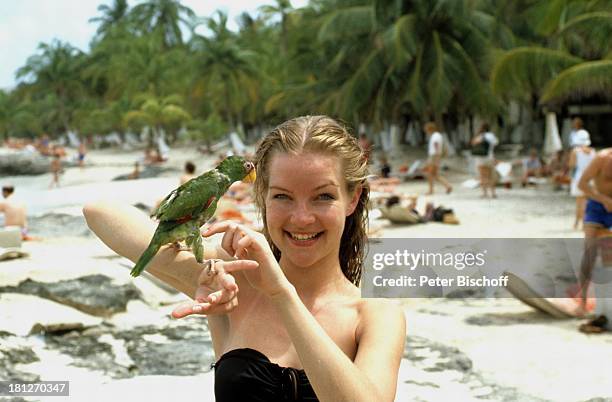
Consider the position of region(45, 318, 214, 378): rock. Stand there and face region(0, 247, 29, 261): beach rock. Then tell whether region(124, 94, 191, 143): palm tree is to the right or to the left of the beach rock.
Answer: right

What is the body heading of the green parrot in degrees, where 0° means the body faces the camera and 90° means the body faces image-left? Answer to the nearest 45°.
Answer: approximately 270°

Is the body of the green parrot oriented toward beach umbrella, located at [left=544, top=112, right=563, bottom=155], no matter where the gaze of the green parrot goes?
no

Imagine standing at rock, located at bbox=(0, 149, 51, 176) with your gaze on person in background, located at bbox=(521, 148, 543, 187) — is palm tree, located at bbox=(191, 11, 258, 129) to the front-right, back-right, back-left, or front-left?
front-left

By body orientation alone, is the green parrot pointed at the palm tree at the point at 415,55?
no

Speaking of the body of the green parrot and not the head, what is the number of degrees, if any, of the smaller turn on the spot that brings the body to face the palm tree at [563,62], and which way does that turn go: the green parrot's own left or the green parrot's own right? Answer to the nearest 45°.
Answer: approximately 45° to the green parrot's own left

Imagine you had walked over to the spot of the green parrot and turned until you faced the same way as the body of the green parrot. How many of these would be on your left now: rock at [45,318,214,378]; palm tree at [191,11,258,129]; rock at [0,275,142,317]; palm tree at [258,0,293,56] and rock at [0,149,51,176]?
5

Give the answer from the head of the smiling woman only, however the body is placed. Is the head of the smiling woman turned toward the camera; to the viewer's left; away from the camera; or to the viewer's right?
toward the camera
